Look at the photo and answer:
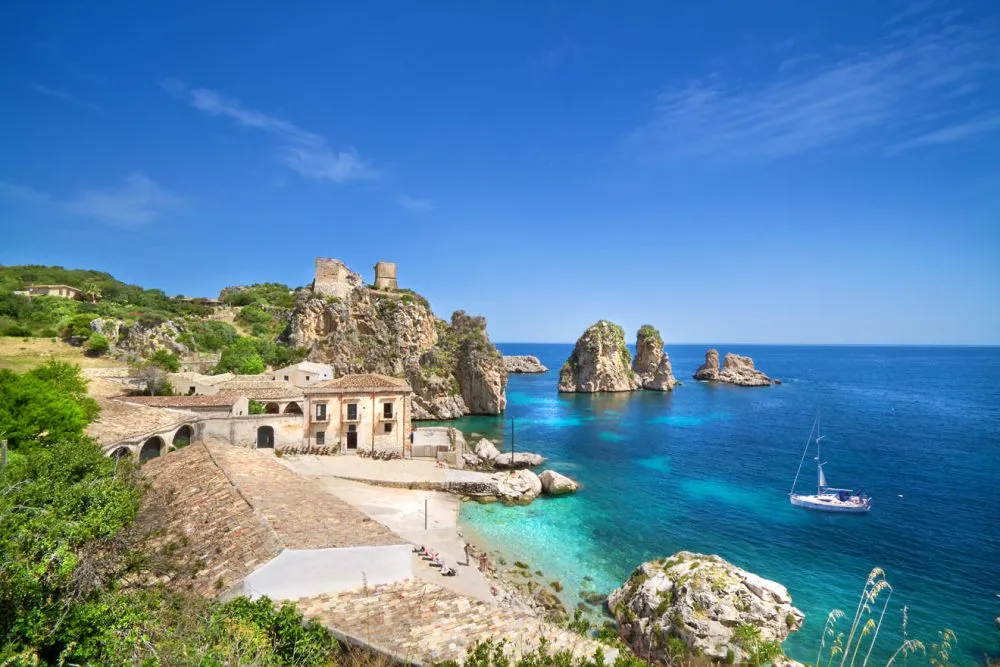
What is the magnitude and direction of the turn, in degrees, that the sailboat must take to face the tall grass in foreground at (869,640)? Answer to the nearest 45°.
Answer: approximately 90° to its left

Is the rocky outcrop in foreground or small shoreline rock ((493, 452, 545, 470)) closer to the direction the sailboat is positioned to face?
the small shoreline rock

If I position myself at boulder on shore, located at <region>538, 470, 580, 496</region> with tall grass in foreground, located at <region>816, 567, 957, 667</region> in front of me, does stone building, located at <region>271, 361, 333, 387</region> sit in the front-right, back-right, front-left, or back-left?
back-right

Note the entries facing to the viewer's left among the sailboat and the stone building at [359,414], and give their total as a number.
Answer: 1

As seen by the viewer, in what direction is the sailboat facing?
to the viewer's left

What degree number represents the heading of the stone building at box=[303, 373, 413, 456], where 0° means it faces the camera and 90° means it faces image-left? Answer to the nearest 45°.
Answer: approximately 0°

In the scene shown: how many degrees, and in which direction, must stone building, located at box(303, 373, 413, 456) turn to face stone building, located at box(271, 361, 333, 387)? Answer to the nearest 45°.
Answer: approximately 135° to its right

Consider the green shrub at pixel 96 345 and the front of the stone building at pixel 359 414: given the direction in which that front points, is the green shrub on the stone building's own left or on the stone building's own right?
on the stone building's own right

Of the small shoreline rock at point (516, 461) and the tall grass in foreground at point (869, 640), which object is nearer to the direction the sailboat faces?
the small shoreline rock
